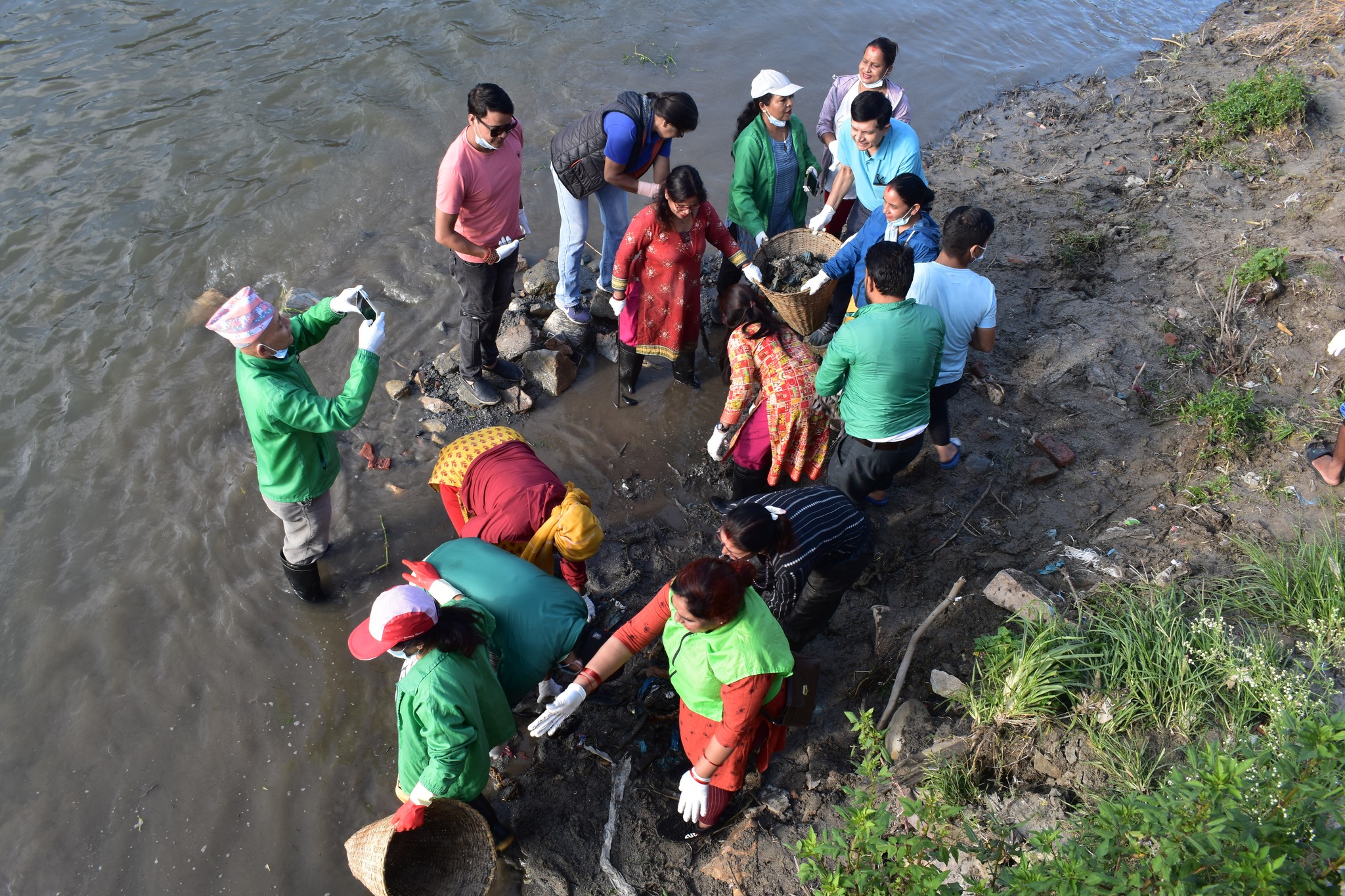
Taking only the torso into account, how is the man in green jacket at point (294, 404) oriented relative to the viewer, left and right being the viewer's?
facing to the right of the viewer

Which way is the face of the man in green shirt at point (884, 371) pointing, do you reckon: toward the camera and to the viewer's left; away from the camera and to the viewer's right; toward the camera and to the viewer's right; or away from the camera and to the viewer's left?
away from the camera and to the viewer's left

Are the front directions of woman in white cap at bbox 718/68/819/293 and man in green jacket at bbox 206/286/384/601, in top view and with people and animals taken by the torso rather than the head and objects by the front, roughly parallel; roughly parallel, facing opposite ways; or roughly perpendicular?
roughly perpendicular

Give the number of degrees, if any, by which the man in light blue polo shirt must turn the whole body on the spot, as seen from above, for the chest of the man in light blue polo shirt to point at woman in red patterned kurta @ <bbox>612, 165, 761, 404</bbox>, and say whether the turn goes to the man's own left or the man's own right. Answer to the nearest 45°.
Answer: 0° — they already face them

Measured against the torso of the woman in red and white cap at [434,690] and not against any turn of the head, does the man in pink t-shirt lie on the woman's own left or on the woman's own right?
on the woman's own right
